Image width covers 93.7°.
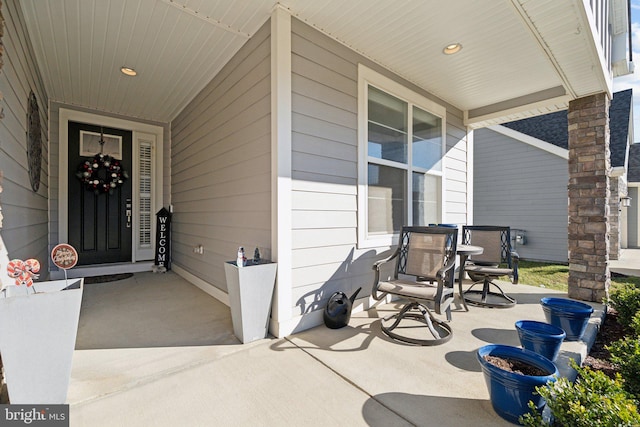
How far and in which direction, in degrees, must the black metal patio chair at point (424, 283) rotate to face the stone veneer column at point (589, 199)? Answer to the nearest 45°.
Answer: approximately 180°

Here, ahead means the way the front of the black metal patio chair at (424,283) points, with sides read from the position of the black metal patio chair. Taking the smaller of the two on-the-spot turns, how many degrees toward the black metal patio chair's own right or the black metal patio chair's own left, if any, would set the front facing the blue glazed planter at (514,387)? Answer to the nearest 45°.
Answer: approximately 45° to the black metal patio chair's own left

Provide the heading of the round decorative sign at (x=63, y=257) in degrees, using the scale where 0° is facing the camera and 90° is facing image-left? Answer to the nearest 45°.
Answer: approximately 0°

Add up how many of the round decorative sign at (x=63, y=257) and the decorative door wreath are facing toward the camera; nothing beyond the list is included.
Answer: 2

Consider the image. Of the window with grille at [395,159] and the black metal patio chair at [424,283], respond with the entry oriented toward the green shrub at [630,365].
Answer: the window with grille

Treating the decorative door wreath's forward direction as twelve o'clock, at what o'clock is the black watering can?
The black watering can is roughly at 11 o'clock from the decorative door wreath.

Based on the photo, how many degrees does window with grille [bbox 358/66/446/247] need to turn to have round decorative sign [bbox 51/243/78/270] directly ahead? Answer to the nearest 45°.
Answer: approximately 90° to its right

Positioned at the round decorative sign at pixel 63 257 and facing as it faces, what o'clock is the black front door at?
The black front door is roughly at 6 o'clock from the round decorative sign.
